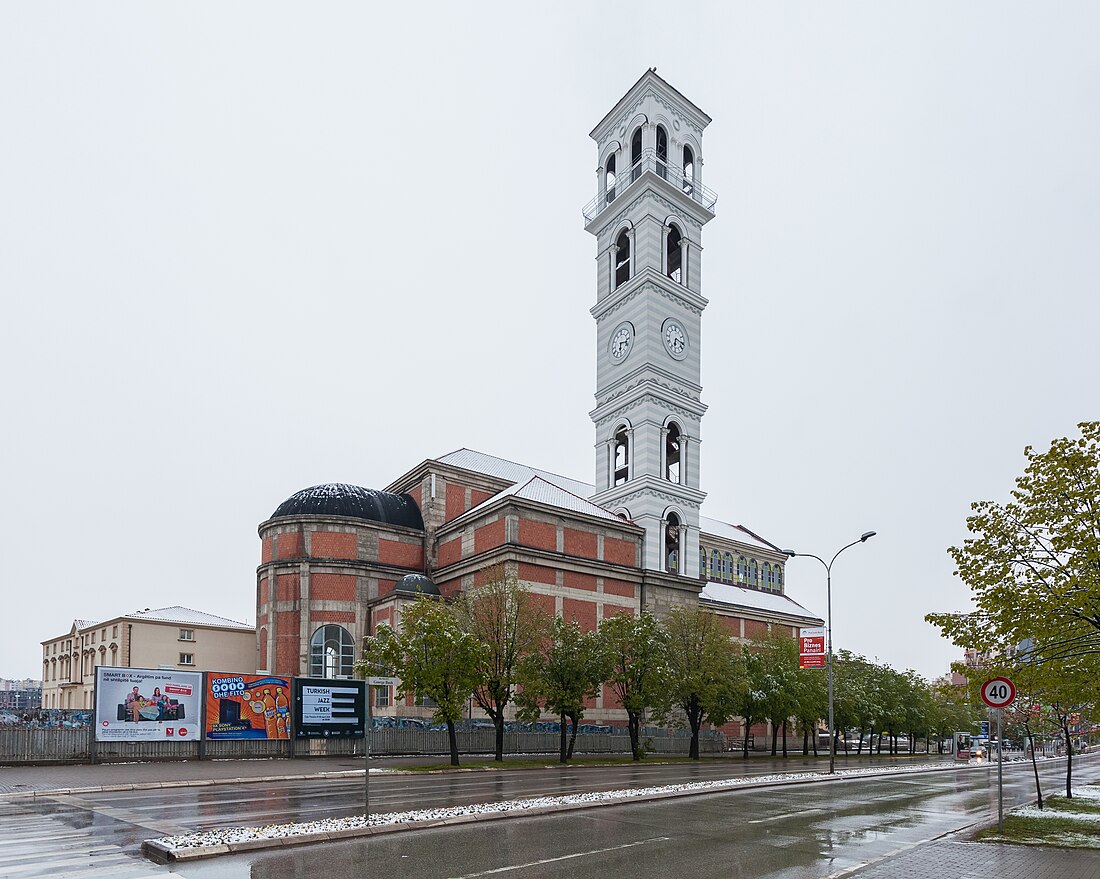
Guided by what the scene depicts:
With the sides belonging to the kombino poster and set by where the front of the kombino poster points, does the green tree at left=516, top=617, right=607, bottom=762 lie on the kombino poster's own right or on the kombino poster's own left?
on the kombino poster's own left

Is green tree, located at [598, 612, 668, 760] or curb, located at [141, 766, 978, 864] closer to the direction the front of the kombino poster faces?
the curb

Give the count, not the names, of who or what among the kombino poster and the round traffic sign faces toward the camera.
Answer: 2

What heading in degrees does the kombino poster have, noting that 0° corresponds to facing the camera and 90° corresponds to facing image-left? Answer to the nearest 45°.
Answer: approximately 0°

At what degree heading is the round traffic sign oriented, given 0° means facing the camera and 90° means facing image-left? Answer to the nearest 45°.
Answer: approximately 0°

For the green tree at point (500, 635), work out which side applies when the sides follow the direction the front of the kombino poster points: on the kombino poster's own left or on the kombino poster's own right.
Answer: on the kombino poster's own left

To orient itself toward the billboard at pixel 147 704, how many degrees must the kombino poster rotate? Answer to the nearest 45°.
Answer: approximately 45° to its right
